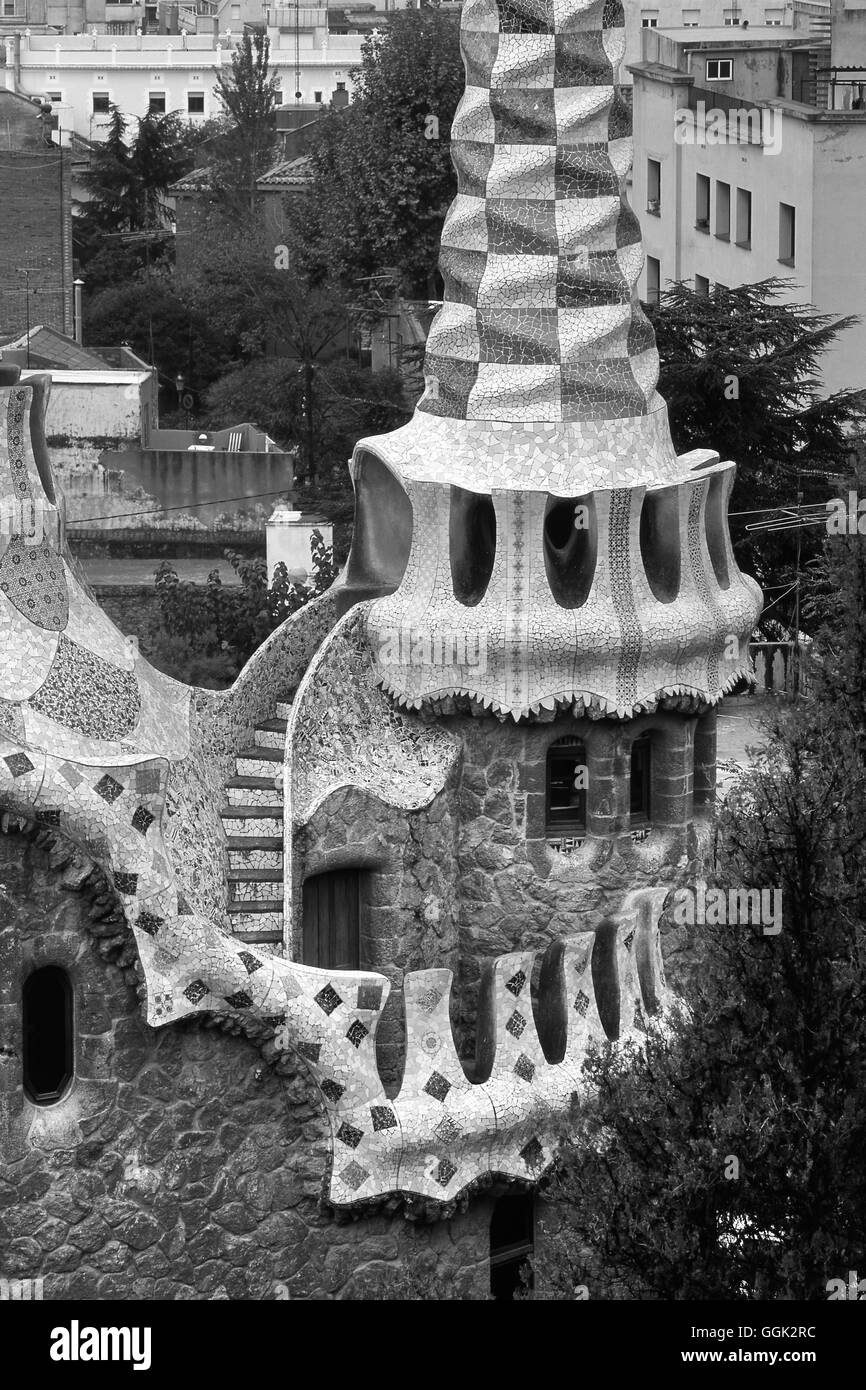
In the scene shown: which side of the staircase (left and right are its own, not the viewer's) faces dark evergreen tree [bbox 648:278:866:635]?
back

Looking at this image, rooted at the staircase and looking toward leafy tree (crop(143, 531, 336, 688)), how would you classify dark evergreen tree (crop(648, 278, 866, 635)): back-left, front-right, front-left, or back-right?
front-right

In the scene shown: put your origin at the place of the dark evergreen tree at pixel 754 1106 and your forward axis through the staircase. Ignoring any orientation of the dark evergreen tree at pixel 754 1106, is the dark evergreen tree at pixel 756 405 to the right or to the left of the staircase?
right

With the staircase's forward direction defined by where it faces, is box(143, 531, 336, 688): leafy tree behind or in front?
behind

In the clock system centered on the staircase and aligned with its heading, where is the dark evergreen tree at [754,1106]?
The dark evergreen tree is roughly at 11 o'clock from the staircase.

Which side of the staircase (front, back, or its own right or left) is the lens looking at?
front

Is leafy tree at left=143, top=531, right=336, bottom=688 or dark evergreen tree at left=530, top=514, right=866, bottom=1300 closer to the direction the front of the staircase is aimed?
the dark evergreen tree
